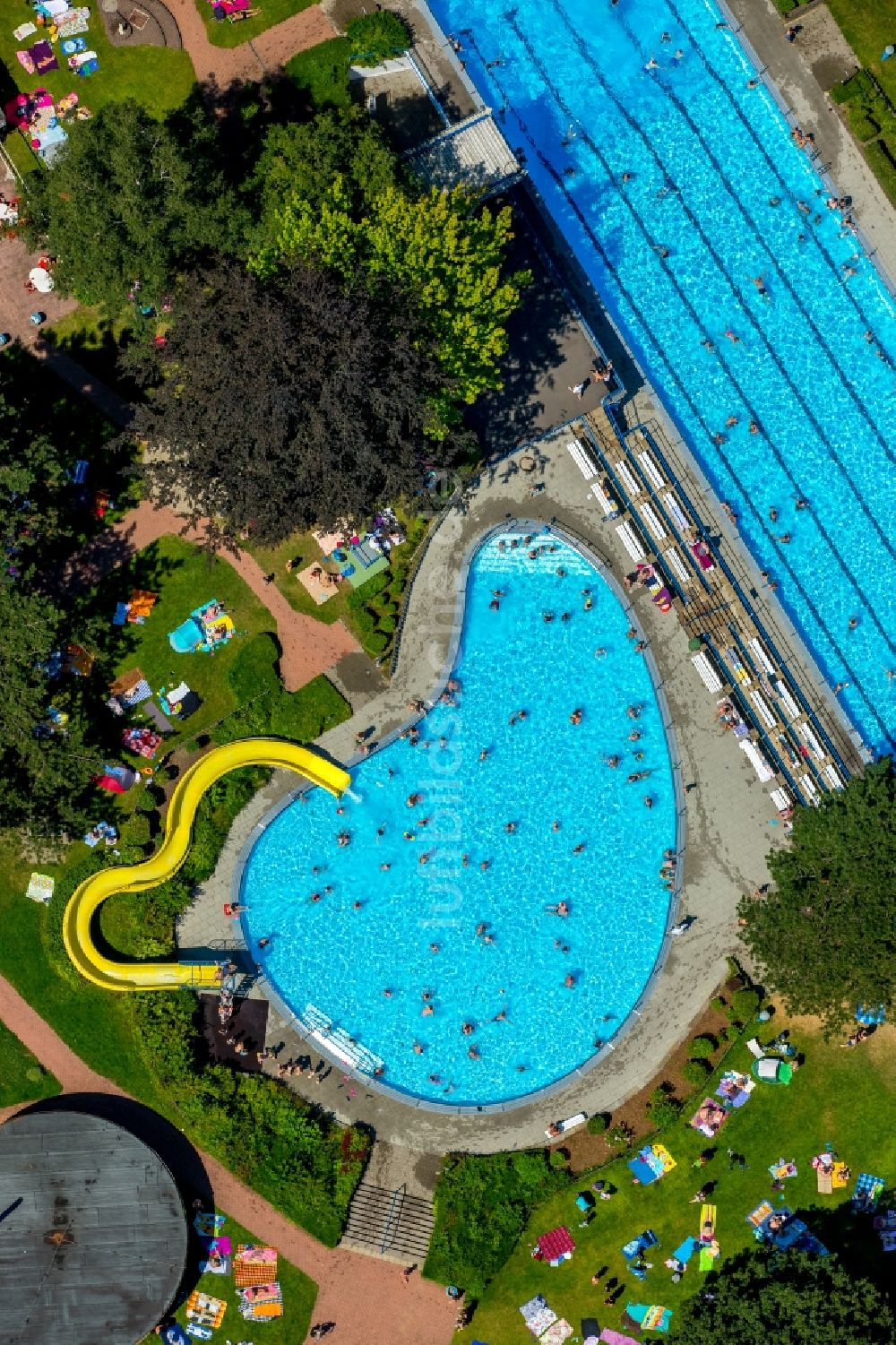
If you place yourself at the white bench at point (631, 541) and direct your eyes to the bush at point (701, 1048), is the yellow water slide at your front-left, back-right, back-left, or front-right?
front-right

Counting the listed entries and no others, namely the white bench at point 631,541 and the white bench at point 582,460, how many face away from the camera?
0
